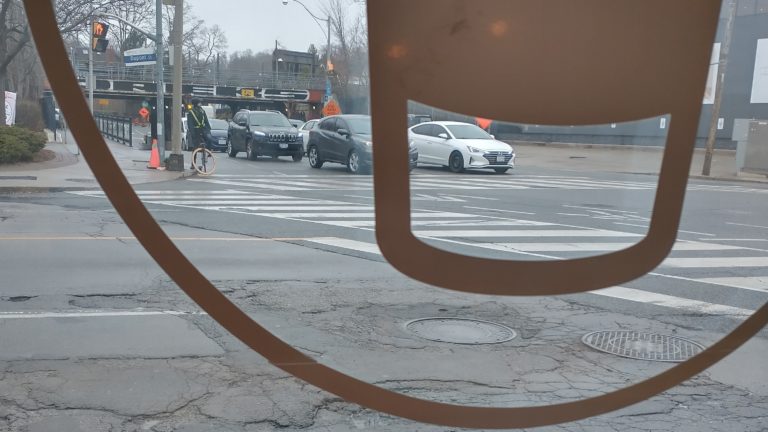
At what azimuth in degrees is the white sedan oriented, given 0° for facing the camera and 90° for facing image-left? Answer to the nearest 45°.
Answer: approximately 315°

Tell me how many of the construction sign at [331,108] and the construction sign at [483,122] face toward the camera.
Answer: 2

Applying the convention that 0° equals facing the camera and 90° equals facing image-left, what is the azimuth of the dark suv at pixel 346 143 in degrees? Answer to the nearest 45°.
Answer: approximately 315°

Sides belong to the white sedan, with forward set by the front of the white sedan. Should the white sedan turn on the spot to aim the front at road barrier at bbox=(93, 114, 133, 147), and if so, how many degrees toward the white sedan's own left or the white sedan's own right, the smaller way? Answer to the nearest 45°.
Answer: approximately 135° to the white sedan's own right

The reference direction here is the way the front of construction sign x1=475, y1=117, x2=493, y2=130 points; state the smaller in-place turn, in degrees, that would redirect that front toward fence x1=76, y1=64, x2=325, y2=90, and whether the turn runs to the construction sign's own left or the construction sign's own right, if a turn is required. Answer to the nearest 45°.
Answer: approximately 90° to the construction sign's own right

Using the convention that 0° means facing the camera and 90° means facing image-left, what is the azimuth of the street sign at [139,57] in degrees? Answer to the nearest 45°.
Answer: approximately 0°

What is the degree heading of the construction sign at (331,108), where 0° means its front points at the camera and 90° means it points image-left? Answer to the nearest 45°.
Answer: approximately 0°

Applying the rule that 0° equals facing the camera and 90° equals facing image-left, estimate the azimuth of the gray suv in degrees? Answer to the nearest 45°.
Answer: approximately 315°

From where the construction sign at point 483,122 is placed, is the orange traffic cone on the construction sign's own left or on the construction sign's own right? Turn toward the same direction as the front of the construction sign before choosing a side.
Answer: on the construction sign's own right
